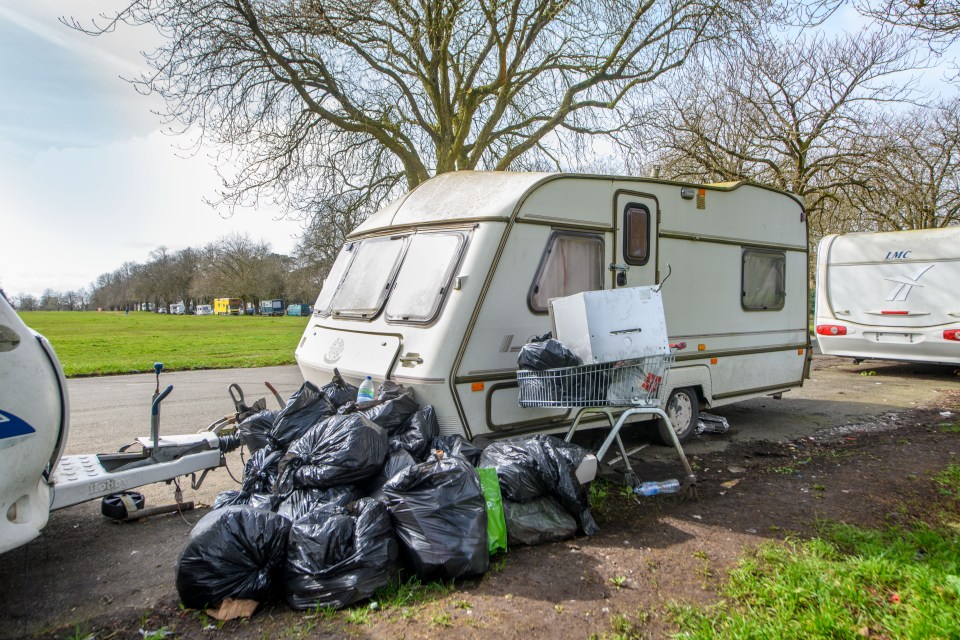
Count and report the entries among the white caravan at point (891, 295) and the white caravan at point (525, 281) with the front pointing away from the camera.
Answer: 1

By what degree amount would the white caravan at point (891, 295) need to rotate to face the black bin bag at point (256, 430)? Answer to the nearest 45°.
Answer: approximately 180°

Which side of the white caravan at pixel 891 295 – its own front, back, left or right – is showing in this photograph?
back

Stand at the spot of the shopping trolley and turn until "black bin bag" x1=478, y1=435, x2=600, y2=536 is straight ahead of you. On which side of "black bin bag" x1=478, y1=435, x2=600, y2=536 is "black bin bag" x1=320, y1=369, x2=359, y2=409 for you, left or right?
right

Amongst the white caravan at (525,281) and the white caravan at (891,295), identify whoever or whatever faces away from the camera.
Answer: the white caravan at (891,295)

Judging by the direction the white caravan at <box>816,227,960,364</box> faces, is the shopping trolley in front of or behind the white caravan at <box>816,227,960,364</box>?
behind

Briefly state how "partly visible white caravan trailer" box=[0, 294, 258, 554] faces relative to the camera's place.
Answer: facing away from the viewer and to the right of the viewer

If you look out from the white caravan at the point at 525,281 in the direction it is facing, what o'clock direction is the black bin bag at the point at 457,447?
The black bin bag is roughly at 11 o'clock from the white caravan.

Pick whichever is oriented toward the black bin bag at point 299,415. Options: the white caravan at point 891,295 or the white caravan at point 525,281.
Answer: the white caravan at point 525,281

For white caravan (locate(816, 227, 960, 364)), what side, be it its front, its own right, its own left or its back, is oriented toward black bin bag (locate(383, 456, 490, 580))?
back
